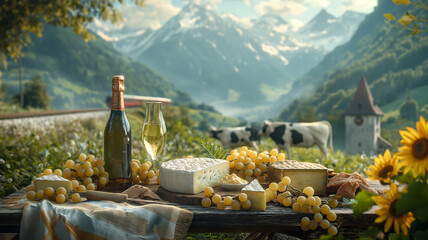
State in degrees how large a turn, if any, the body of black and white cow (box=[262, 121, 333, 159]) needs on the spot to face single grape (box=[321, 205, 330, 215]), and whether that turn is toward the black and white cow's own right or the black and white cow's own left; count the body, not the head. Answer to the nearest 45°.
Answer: approximately 90° to the black and white cow's own left

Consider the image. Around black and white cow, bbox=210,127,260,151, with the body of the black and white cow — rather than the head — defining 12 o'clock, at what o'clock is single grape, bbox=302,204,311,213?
The single grape is roughly at 9 o'clock from the black and white cow.

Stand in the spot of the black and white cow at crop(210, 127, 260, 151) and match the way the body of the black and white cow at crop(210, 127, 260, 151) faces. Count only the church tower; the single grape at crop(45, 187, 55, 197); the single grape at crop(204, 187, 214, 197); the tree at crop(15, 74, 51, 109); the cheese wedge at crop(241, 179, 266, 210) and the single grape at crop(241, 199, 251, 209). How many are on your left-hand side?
4

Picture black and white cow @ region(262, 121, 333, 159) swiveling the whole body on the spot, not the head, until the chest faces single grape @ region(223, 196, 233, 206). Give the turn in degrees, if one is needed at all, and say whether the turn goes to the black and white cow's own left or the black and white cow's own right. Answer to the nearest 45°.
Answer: approximately 90° to the black and white cow's own left

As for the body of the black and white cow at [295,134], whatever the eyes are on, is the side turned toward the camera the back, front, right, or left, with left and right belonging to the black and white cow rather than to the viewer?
left

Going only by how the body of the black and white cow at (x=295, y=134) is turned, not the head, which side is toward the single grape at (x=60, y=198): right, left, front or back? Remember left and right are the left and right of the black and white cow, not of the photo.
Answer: left

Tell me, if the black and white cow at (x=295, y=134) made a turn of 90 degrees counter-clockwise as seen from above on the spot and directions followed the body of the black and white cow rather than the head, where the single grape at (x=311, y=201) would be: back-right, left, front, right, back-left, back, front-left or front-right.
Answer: front

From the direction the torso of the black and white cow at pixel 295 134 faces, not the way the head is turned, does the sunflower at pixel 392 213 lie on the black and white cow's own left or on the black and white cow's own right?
on the black and white cow's own left

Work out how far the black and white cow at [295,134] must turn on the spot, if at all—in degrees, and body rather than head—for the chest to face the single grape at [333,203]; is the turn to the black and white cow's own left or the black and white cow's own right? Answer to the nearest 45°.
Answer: approximately 90° to the black and white cow's own left

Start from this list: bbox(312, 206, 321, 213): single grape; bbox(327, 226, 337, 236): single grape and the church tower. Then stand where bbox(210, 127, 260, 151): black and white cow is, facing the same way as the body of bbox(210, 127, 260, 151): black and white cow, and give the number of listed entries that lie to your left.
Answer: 2

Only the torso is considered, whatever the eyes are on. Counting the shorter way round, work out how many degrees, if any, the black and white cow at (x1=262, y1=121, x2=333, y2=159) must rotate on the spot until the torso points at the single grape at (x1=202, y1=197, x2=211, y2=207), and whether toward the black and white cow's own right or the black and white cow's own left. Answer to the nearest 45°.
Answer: approximately 90° to the black and white cow's own left

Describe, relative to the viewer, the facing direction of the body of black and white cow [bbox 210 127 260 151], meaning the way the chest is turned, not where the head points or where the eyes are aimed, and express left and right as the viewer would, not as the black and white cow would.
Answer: facing to the left of the viewer

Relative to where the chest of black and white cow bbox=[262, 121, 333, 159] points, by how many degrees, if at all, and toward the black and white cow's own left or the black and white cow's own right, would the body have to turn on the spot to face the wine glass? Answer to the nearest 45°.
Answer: approximately 90° to the black and white cow's own left

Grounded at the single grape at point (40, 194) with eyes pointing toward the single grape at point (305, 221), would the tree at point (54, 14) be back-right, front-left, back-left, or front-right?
back-left

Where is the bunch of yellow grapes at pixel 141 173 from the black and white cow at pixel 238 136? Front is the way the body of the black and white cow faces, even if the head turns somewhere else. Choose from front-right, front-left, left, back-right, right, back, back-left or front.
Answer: left

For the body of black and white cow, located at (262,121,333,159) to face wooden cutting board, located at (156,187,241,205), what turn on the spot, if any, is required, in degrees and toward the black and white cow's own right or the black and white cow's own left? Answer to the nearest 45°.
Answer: approximately 90° to the black and white cow's own left

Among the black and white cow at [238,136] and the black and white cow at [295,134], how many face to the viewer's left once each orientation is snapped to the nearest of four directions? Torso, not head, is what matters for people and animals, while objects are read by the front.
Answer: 2

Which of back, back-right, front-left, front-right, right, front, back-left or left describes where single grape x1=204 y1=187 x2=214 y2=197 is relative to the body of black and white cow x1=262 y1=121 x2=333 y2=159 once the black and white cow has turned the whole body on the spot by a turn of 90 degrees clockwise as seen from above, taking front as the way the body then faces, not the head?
back

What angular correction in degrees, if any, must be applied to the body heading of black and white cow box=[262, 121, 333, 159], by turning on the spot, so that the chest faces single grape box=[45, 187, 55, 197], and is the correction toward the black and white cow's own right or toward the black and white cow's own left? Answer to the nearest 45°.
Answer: approximately 90° to the black and white cow's own left

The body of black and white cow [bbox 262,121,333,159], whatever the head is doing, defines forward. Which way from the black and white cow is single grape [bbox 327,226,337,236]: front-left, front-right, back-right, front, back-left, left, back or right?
left
